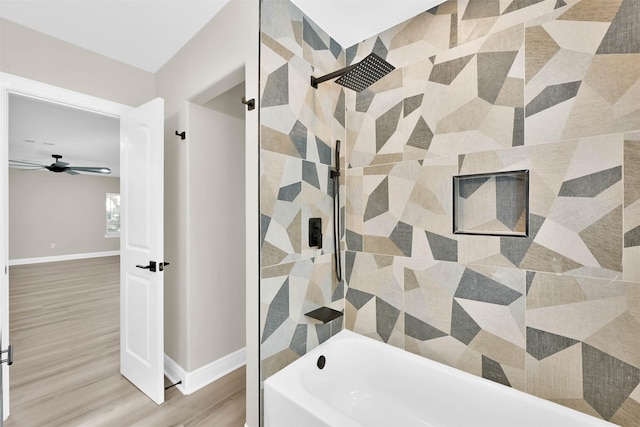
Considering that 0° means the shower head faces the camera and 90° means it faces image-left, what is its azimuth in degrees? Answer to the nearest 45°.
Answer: approximately 315°

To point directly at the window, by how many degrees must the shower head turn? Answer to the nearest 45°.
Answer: approximately 180°

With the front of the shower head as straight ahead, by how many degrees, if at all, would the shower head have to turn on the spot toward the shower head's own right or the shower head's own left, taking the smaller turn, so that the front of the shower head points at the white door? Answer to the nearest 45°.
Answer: approximately 135° to the shower head's own right
